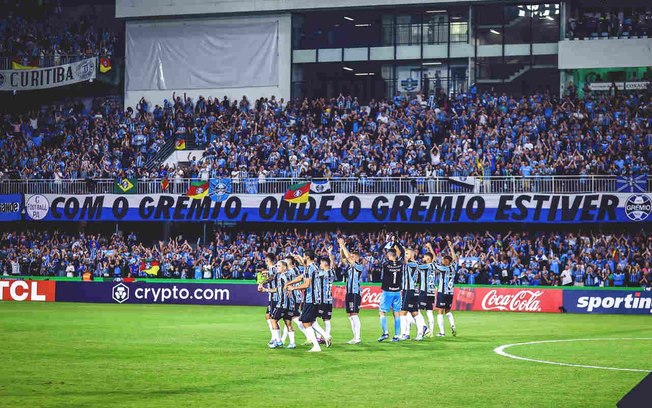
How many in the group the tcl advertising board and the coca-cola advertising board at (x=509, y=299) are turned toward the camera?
2

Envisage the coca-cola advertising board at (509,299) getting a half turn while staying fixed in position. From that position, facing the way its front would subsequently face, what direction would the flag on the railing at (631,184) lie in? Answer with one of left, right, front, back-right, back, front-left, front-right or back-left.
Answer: front-right

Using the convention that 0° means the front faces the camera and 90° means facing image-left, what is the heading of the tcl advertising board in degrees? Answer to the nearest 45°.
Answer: approximately 0°

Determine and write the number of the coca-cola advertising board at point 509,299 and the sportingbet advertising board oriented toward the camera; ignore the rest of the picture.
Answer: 2

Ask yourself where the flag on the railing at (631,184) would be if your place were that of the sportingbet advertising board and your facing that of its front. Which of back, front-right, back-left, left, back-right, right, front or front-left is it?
back

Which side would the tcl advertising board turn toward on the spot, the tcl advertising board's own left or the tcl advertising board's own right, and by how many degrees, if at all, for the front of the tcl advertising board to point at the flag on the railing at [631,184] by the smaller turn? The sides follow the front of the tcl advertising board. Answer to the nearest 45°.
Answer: approximately 90° to the tcl advertising board's own left

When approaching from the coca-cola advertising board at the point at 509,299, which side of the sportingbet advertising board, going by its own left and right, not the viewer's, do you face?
right

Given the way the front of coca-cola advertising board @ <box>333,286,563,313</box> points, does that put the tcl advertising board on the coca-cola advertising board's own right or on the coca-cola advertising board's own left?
on the coca-cola advertising board's own right

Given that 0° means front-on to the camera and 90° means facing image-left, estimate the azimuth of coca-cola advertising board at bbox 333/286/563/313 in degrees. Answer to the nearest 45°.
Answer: approximately 0°
